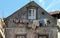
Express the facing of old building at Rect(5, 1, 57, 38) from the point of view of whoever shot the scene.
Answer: facing the viewer
